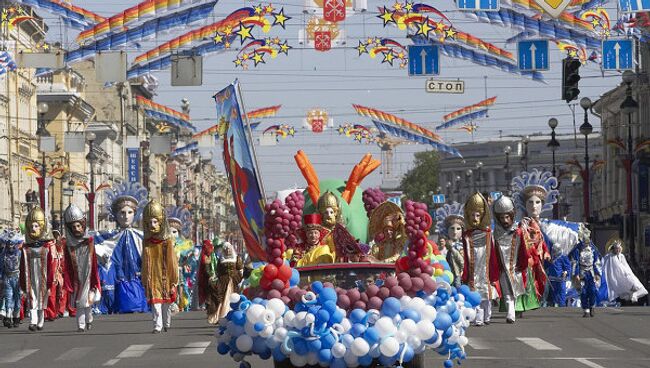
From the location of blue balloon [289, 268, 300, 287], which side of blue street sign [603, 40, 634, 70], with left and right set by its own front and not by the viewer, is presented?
front

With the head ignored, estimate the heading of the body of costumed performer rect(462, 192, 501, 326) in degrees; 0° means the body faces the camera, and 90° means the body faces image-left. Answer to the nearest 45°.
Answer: approximately 0°

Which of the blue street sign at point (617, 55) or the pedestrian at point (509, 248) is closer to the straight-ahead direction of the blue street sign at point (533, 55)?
the pedestrian

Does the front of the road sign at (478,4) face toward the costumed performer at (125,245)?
no

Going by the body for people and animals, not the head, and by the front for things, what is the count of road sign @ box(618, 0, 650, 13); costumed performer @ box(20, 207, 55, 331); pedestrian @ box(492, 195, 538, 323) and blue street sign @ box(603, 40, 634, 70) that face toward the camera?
4

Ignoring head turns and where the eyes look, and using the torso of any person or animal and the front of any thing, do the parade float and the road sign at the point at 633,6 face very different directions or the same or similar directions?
same or similar directions

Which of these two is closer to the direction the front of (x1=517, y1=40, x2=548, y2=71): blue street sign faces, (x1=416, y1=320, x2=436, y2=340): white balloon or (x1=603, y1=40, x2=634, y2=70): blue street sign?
the white balloon

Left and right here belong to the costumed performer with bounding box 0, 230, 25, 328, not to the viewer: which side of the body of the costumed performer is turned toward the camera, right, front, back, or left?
front

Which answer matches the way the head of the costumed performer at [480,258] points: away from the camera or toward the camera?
toward the camera

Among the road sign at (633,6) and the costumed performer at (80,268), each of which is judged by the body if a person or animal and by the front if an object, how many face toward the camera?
2

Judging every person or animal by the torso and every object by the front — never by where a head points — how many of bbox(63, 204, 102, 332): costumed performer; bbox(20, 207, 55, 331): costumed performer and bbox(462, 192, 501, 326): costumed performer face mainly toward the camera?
3

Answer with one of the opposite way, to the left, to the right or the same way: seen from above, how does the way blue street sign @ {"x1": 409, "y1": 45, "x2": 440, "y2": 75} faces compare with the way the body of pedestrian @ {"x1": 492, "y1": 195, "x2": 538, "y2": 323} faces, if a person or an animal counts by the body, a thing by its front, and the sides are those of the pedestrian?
the same way

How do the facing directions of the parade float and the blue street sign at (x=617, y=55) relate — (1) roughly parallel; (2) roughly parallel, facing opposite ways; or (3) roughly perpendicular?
roughly parallel

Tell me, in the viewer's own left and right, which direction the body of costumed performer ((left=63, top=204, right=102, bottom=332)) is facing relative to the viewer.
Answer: facing the viewer

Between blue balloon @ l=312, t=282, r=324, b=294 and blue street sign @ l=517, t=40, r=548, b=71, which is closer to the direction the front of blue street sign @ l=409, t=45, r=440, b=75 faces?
the blue balloon

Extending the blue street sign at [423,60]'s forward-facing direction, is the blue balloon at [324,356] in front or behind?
in front

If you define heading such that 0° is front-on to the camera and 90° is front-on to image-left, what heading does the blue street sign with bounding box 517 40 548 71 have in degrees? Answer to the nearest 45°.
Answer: approximately 0°
